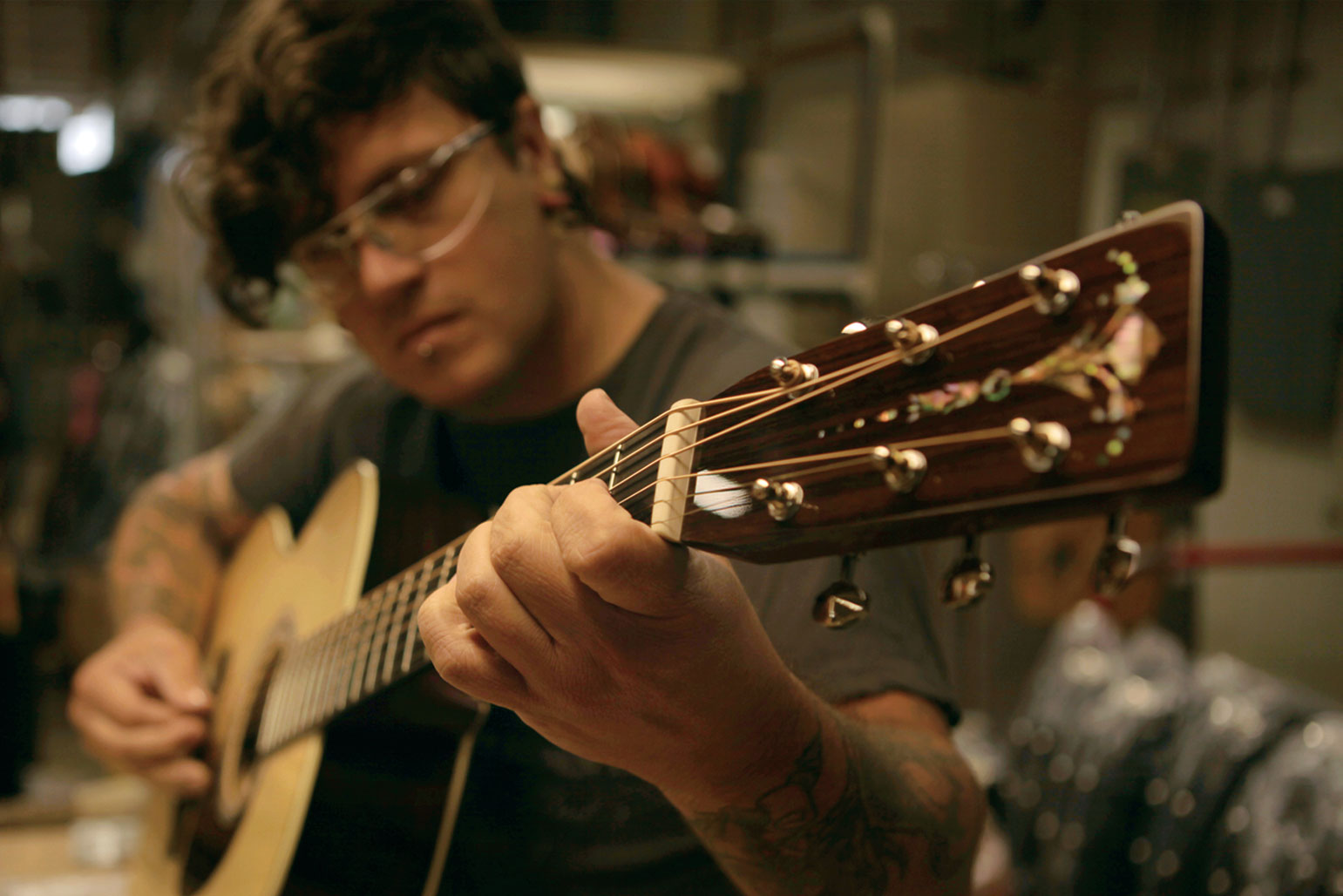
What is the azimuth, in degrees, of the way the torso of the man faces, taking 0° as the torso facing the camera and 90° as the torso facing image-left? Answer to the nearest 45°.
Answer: approximately 45°
